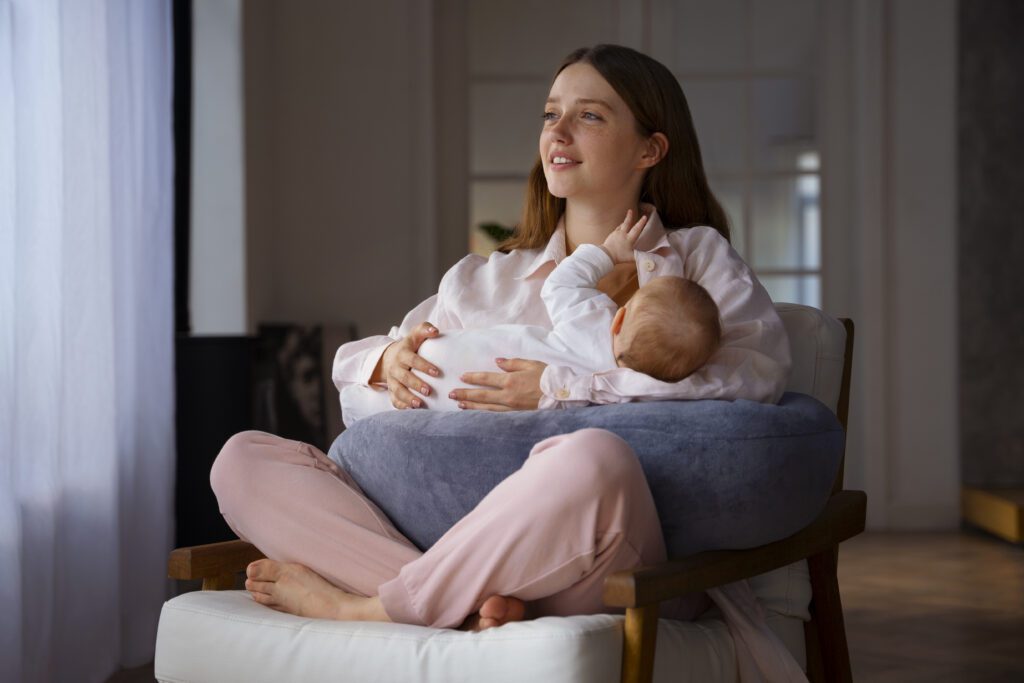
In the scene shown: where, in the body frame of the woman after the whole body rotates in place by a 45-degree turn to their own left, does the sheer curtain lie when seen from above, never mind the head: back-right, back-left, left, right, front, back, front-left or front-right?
back-right

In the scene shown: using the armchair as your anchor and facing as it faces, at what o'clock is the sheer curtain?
The sheer curtain is roughly at 3 o'clock from the armchair.

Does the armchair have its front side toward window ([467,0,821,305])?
no

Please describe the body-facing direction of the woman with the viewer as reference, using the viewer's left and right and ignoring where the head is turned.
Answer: facing the viewer and to the left of the viewer

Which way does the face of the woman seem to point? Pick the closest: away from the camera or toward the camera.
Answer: toward the camera

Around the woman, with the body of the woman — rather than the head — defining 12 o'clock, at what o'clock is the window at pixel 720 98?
The window is roughly at 5 o'clock from the woman.
